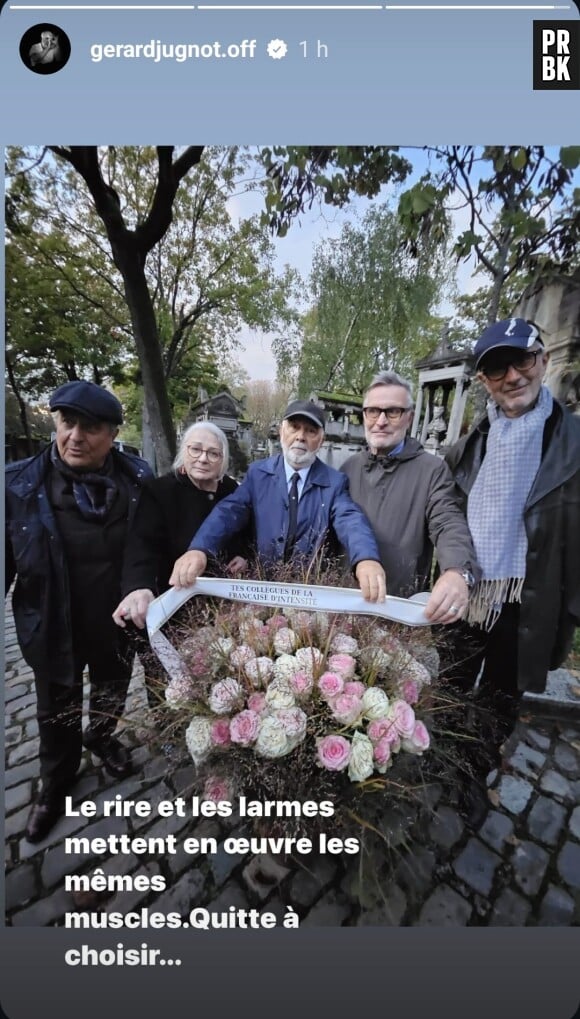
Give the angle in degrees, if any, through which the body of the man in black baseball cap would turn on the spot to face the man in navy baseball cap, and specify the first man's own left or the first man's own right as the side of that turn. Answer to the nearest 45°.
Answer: approximately 90° to the first man's own left

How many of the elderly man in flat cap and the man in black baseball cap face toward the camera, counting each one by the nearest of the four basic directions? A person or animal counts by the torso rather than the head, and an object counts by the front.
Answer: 2

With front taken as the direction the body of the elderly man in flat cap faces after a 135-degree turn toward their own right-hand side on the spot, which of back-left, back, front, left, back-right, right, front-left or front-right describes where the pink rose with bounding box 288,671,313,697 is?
back

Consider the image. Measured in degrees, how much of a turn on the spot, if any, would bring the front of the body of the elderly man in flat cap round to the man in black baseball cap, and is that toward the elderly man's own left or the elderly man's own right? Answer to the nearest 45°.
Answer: approximately 45° to the elderly man's own left

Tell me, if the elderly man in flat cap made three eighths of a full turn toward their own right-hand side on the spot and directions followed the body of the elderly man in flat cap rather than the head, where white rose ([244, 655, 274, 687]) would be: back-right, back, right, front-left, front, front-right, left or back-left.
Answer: back

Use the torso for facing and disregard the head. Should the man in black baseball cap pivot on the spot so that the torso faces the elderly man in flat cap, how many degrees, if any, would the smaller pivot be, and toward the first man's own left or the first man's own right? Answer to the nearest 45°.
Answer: approximately 90° to the first man's own right

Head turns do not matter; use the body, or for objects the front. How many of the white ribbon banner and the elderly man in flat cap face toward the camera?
2

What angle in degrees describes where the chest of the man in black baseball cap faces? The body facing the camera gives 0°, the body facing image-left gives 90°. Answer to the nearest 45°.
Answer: approximately 0°
